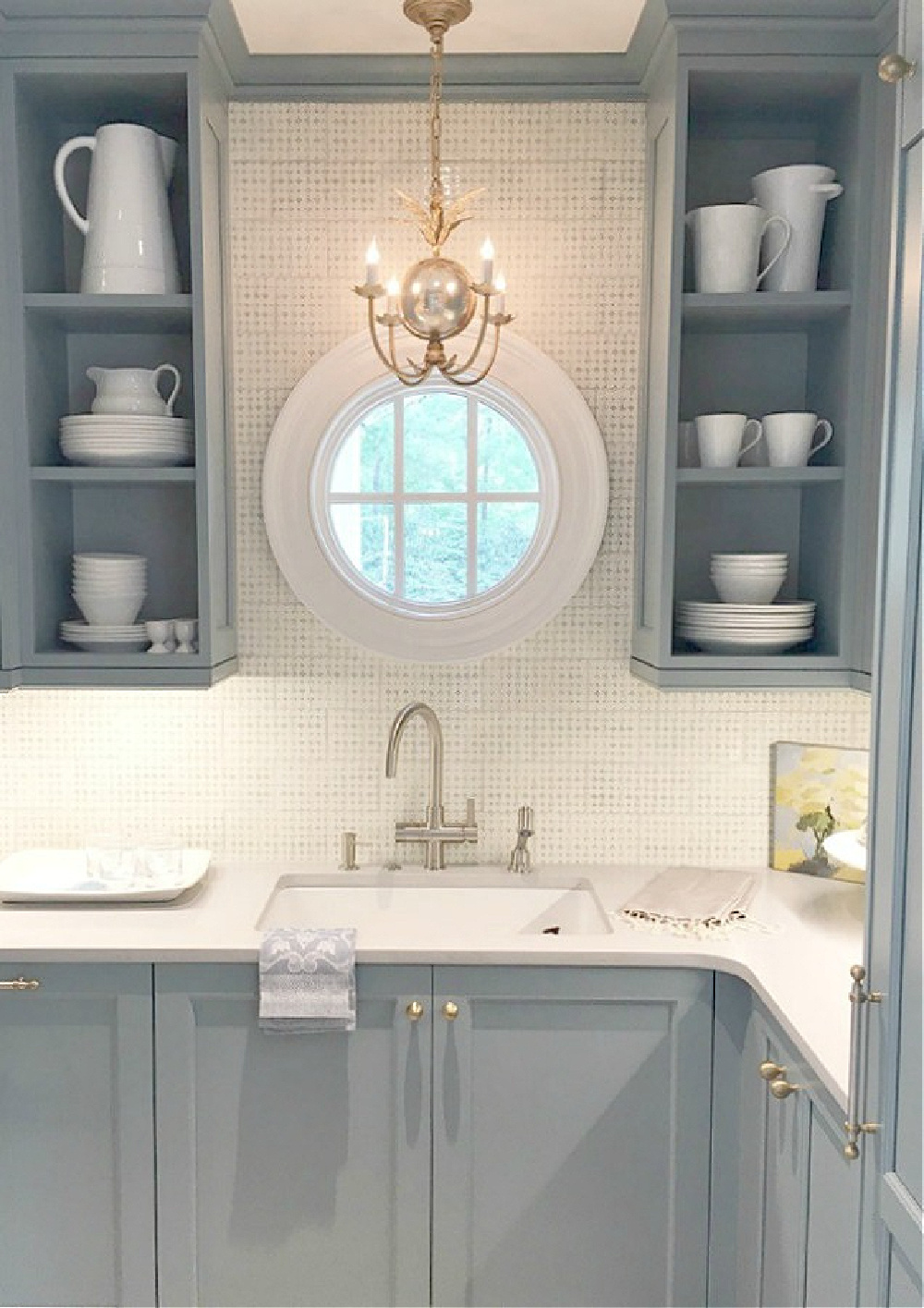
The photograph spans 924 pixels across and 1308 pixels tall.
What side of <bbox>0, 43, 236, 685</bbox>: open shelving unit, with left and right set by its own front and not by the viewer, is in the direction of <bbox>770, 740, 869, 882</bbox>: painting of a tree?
left

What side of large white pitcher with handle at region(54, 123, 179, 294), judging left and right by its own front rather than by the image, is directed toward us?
right

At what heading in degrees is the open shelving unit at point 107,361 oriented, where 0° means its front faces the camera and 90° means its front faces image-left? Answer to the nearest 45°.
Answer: approximately 0°

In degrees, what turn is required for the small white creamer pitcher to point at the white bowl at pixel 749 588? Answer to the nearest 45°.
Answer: approximately 180°

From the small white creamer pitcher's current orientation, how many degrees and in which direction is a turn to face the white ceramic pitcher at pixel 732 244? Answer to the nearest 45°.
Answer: approximately 180°

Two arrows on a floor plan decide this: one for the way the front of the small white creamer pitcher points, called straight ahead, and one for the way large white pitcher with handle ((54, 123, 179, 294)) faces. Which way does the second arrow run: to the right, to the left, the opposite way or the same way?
the opposite way

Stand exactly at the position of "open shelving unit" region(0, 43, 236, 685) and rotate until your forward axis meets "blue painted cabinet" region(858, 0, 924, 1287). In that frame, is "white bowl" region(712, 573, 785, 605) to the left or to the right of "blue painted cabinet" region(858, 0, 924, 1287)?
left

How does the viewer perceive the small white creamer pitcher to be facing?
facing to the left of the viewer
